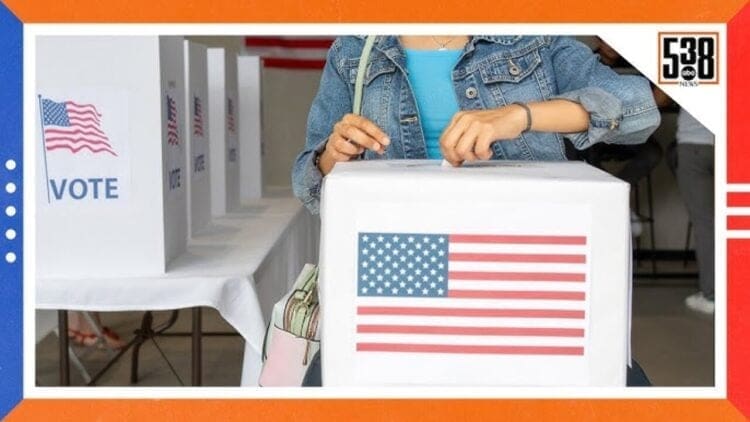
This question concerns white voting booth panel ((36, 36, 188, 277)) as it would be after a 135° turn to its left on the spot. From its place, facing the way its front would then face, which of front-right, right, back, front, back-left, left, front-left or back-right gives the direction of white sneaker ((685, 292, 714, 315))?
front

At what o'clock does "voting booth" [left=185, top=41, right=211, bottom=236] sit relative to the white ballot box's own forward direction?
The voting booth is roughly at 5 o'clock from the white ballot box.

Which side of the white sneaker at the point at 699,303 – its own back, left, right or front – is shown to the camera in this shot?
left

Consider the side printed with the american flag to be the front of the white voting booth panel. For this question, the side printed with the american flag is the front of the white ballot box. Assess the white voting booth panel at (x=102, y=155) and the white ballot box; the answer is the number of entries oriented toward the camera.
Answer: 2

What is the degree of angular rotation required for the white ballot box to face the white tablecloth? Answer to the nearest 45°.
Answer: approximately 135° to its right

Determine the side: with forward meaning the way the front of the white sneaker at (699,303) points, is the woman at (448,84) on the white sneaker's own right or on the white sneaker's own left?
on the white sneaker's own left

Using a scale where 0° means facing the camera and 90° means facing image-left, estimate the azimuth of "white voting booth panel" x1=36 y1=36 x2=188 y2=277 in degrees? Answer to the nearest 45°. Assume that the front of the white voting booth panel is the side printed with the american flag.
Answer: approximately 0°

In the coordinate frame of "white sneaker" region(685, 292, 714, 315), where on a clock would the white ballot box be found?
The white ballot box is roughly at 9 o'clock from the white sneaker.

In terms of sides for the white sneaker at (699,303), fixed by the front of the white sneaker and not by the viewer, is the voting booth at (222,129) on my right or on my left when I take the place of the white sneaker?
on my left

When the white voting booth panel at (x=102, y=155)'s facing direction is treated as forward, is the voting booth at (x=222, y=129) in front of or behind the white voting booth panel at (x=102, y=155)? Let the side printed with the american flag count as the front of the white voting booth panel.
behind

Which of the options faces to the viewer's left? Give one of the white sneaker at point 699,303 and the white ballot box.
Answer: the white sneaker

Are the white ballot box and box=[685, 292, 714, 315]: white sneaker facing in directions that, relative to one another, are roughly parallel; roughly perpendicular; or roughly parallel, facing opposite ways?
roughly perpendicular

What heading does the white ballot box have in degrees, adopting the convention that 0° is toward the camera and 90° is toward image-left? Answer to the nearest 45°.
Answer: approximately 0°
